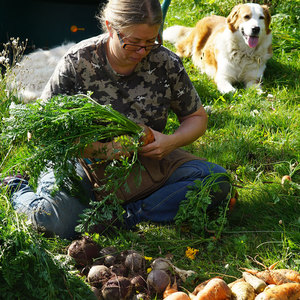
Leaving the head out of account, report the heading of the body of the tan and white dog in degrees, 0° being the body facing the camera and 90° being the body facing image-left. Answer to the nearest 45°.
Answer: approximately 315°

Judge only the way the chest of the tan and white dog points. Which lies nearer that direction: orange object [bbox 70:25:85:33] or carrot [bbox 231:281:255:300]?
the carrot

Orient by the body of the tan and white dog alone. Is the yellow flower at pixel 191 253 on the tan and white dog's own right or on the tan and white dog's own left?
on the tan and white dog's own right

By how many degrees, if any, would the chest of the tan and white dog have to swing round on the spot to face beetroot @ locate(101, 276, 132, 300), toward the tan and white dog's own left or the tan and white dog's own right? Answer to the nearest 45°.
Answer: approximately 45° to the tan and white dog's own right

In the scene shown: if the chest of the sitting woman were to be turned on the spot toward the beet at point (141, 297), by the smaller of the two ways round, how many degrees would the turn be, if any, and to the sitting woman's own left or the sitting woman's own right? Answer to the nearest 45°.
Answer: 0° — they already face it

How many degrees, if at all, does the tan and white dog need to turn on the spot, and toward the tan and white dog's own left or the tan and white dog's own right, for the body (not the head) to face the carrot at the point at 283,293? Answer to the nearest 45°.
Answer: approximately 45° to the tan and white dog's own right

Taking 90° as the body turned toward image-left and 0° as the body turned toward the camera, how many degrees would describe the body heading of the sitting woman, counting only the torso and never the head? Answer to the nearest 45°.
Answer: approximately 0°

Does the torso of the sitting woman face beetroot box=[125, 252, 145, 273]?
yes
